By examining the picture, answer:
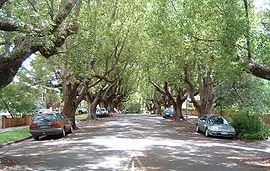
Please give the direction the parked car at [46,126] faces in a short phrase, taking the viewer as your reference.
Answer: facing away from the viewer and to the right of the viewer

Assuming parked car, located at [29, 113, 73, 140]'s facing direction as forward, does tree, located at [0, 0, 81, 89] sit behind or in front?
behind

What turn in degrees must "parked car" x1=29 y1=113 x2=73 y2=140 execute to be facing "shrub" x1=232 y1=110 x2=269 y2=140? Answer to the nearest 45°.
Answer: approximately 45° to its right

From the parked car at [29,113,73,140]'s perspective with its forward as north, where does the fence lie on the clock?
The fence is roughly at 10 o'clock from the parked car.

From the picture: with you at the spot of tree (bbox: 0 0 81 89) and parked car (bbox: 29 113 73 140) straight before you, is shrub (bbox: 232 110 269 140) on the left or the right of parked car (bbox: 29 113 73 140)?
right

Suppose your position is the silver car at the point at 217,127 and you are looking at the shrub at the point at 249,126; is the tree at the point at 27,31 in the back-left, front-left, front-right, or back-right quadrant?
back-right

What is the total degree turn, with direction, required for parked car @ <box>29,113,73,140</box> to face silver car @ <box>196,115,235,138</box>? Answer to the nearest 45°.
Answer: approximately 45° to its right

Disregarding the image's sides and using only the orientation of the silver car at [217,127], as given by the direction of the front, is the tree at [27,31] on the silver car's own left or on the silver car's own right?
on the silver car's own right

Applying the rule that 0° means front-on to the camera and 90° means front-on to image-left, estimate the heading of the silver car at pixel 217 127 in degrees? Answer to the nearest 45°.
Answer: approximately 315°
